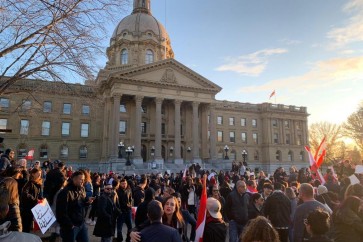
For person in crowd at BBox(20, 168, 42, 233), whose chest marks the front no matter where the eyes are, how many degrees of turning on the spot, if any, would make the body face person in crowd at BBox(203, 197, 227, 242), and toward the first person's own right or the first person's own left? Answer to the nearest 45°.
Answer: approximately 45° to the first person's own right

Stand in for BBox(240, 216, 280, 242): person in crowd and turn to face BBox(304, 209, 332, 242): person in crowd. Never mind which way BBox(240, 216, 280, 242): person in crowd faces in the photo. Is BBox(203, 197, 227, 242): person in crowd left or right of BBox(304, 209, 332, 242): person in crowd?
left

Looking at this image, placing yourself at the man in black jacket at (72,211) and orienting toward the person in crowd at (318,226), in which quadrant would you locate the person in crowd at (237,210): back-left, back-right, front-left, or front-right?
front-left

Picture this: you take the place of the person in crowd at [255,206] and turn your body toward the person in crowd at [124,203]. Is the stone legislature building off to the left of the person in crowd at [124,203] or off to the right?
right

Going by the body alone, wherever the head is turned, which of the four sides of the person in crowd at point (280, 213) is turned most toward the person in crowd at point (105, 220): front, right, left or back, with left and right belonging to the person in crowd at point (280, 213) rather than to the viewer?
left

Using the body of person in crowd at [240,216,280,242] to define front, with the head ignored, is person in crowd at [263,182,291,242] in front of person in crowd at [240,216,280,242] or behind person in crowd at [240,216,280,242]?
in front

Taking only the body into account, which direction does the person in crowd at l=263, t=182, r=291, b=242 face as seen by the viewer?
away from the camera

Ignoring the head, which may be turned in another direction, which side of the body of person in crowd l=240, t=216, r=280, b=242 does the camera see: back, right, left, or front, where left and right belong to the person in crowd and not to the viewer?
back

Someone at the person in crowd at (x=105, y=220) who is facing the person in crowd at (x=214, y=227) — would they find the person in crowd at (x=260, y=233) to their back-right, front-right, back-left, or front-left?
front-right

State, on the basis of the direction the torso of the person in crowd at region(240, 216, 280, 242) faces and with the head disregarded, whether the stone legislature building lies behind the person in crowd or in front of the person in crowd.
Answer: in front
